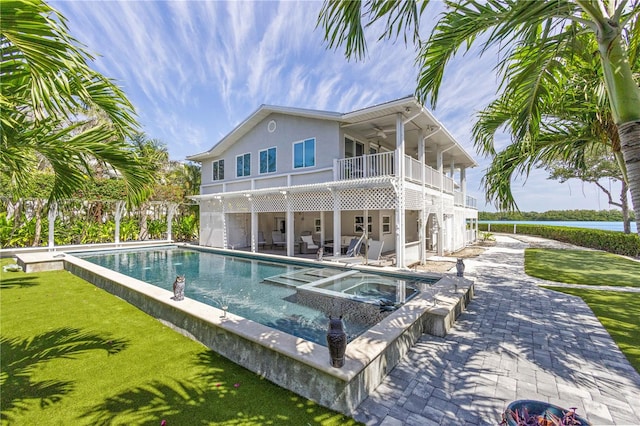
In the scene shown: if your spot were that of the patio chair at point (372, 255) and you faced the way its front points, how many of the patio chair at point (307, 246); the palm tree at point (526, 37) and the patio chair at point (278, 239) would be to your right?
2

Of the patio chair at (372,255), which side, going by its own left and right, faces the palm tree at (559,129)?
left

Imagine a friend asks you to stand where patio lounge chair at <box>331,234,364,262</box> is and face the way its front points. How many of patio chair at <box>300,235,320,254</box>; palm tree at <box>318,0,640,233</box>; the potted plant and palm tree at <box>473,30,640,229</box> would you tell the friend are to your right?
1

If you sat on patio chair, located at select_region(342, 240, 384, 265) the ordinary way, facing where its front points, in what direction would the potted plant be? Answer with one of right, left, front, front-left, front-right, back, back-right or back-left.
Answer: front-left

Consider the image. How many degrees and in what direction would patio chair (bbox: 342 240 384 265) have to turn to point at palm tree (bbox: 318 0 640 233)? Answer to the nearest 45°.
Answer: approximately 45° to its left

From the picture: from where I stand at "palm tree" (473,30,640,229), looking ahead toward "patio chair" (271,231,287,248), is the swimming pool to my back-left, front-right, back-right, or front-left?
front-left

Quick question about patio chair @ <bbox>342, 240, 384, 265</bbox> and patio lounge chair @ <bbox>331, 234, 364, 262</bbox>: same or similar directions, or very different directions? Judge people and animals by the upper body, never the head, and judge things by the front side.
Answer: same or similar directions

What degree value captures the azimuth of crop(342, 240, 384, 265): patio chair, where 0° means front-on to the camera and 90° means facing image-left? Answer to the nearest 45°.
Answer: approximately 45°

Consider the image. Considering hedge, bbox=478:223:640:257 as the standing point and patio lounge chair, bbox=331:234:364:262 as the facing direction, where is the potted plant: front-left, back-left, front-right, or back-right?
front-left

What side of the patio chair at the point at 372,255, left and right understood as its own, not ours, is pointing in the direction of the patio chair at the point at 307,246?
right

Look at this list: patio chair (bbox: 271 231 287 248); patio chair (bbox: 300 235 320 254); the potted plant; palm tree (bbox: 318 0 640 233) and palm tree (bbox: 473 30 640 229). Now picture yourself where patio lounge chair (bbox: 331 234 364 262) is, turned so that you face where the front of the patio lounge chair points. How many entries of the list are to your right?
2

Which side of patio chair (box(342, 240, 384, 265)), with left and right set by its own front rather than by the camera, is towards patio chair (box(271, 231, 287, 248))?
right

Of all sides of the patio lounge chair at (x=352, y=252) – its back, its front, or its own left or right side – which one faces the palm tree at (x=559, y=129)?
left

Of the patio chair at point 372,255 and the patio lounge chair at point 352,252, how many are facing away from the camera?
0
